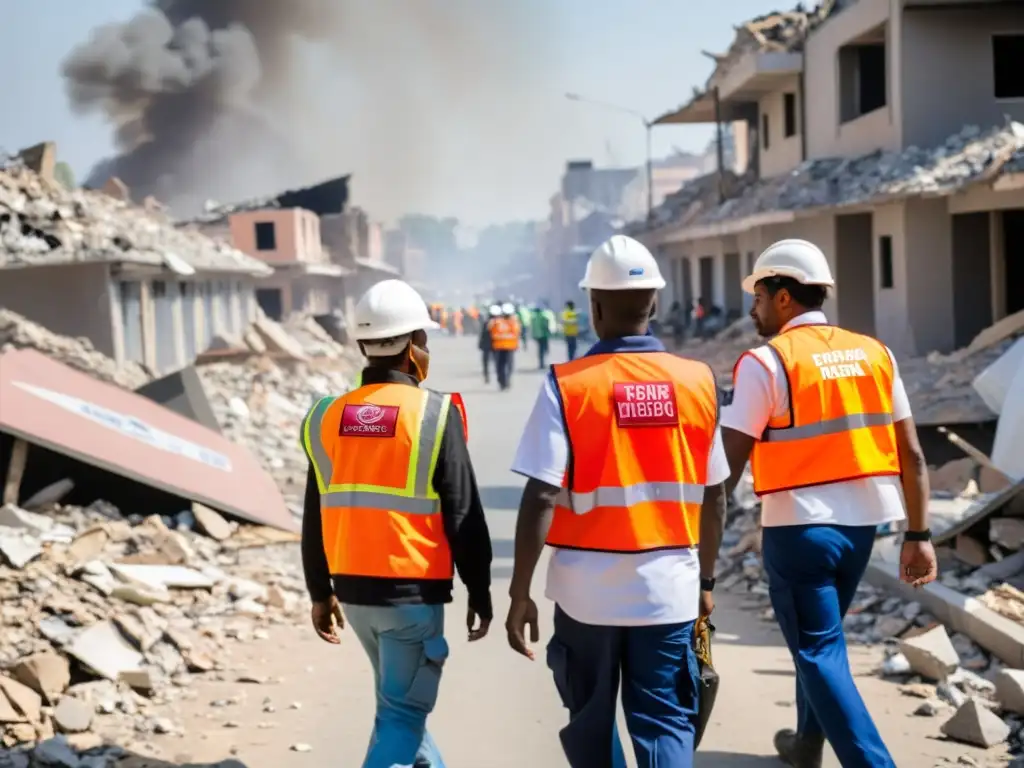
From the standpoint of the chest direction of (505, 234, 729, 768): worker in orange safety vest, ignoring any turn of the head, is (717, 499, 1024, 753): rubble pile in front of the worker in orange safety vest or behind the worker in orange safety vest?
in front

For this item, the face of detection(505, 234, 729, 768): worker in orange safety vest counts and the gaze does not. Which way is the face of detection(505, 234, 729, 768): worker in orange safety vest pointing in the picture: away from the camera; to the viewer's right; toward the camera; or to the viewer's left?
away from the camera

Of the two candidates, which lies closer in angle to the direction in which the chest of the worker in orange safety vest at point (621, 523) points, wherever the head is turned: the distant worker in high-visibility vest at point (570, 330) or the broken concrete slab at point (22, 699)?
the distant worker in high-visibility vest

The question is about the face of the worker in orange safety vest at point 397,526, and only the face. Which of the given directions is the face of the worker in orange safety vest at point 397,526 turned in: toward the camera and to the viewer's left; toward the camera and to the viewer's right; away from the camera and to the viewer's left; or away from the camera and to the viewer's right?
away from the camera and to the viewer's right

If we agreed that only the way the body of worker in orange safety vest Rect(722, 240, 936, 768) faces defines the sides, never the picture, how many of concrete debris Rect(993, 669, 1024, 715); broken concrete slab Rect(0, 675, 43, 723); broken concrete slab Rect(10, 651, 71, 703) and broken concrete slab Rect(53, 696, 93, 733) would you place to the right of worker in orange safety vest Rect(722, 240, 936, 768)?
1

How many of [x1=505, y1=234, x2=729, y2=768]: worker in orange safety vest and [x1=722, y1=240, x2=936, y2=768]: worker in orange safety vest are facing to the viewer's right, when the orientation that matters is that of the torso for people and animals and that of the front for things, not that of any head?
0

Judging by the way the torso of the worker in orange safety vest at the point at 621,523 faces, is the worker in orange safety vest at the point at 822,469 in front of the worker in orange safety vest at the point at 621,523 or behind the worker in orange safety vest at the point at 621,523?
in front

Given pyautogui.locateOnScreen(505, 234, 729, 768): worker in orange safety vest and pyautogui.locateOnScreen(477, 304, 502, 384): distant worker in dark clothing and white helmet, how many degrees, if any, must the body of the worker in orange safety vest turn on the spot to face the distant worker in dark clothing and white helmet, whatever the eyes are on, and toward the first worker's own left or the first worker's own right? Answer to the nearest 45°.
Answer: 0° — they already face them

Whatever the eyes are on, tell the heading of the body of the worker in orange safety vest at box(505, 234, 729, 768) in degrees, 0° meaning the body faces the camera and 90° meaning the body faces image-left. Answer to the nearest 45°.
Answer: approximately 180°

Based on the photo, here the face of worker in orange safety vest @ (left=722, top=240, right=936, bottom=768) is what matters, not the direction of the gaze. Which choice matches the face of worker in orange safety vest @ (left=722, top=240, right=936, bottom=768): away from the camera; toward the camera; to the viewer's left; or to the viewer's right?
to the viewer's left

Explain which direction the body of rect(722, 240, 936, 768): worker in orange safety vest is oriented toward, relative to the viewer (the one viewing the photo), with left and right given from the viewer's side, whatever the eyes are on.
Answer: facing away from the viewer and to the left of the viewer

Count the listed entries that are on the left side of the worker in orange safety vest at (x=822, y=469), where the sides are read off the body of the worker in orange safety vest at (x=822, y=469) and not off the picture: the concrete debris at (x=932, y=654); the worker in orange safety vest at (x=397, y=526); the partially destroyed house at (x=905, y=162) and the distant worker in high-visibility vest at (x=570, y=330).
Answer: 1

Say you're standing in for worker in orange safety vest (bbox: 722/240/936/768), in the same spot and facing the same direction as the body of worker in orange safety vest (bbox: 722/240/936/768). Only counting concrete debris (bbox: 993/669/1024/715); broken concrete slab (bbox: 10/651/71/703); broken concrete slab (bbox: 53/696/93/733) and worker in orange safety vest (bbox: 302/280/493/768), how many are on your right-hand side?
1

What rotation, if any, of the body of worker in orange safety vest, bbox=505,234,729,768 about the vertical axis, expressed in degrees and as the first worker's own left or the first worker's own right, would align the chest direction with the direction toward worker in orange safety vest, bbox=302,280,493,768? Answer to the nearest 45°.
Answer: approximately 90° to the first worker's own left
